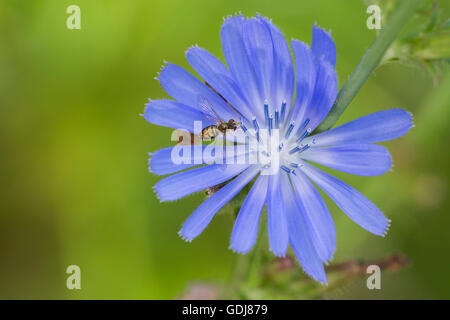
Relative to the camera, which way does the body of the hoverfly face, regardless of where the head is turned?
to the viewer's right
